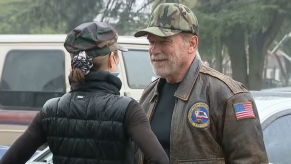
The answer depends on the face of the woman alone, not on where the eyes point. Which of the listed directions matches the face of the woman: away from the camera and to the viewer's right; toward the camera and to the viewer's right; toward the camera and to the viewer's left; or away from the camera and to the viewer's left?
away from the camera and to the viewer's right

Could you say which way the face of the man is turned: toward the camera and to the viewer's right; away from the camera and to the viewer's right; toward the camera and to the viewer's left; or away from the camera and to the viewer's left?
toward the camera and to the viewer's left

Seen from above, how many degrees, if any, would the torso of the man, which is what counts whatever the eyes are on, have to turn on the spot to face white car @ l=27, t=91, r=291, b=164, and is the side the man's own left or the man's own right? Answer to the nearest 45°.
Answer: approximately 180°

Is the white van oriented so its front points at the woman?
no

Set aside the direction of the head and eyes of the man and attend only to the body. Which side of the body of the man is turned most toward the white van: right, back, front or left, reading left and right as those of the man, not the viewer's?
right

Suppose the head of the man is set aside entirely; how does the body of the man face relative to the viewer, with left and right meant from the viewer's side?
facing the viewer and to the left of the viewer

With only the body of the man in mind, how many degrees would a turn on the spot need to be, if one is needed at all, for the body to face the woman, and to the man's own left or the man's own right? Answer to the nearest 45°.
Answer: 0° — they already face them

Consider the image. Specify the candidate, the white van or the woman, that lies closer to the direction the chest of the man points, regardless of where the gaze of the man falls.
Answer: the woman

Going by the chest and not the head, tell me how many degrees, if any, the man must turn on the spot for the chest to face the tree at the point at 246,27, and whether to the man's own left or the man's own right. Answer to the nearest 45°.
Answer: approximately 135° to the man's own right
